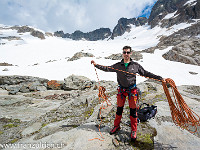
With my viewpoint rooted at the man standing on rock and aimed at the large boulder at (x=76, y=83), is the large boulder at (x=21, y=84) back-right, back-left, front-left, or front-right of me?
front-left

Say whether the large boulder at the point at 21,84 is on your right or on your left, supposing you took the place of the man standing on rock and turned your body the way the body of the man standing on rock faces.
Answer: on your right

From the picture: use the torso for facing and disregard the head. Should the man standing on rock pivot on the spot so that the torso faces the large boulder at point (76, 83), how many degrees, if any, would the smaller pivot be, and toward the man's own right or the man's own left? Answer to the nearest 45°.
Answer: approximately 135° to the man's own right

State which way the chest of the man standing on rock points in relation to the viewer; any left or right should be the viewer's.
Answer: facing the viewer
